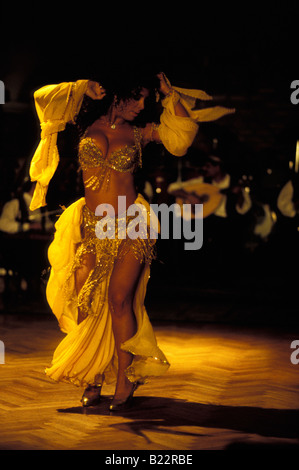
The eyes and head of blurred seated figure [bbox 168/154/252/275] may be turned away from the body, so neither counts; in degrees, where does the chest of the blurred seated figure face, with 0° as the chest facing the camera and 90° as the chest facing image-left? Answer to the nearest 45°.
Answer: approximately 45°

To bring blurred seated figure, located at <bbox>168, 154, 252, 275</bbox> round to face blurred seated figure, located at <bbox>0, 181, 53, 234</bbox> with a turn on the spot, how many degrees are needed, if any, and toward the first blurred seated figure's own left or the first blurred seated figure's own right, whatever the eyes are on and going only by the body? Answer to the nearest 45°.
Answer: approximately 45° to the first blurred seated figure's own right
